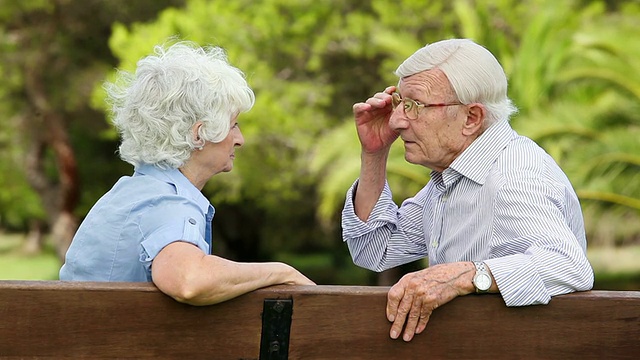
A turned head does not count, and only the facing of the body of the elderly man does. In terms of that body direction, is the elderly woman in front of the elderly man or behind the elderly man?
in front

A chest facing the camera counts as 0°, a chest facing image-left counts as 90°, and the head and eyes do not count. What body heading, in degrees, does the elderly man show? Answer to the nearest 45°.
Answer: approximately 90°

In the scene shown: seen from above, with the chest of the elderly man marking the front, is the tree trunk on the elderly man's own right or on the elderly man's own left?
on the elderly man's own right

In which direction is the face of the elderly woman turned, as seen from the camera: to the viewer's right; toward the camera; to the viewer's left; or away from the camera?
to the viewer's right

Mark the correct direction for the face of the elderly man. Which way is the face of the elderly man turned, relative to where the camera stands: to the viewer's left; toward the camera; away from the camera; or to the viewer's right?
to the viewer's left
